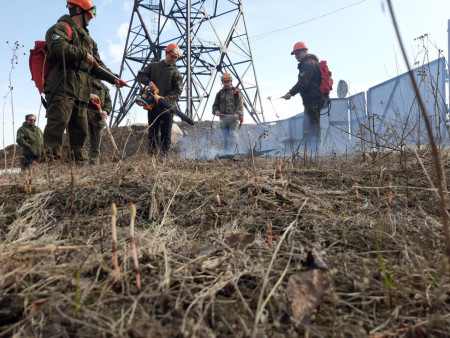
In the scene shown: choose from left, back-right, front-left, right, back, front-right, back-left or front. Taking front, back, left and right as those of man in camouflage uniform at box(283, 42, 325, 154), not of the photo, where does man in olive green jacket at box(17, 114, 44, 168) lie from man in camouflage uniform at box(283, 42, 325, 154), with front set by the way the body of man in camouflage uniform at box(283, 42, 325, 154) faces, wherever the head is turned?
front

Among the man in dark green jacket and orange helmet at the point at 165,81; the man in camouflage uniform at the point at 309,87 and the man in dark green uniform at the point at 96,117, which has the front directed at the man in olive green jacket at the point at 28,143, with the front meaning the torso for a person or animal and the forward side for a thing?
the man in camouflage uniform at the point at 309,87

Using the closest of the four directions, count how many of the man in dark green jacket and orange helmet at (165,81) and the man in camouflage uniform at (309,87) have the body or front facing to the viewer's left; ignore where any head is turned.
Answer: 1

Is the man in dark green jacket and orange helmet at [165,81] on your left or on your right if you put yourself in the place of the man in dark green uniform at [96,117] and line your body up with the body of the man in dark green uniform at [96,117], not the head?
on your left

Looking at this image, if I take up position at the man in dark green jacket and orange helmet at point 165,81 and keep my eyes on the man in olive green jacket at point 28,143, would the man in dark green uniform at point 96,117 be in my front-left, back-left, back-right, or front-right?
front-left

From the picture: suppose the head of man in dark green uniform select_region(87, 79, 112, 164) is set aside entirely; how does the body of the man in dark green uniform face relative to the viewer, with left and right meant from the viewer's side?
facing the viewer and to the left of the viewer

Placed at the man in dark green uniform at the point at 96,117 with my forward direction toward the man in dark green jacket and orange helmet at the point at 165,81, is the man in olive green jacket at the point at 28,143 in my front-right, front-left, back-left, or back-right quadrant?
back-left

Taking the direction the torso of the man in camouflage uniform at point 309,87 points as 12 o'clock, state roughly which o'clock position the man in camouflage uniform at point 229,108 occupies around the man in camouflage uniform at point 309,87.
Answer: the man in camouflage uniform at point 229,108 is roughly at 1 o'clock from the man in camouflage uniform at point 309,87.

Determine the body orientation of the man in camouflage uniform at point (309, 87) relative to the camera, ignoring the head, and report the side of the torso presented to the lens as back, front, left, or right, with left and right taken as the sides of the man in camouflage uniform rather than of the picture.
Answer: left

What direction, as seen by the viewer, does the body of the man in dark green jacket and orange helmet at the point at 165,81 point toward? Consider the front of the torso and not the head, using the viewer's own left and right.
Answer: facing the viewer and to the right of the viewer

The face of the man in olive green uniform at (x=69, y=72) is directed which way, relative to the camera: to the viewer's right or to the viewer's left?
to the viewer's right

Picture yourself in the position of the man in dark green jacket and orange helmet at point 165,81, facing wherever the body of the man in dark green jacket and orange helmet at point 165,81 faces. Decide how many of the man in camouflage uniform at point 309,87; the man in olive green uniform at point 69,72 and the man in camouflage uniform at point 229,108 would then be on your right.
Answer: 1

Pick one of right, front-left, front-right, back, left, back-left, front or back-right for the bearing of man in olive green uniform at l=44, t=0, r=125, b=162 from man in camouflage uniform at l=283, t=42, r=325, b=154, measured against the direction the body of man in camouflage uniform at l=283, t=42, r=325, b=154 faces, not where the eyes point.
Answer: front-left
